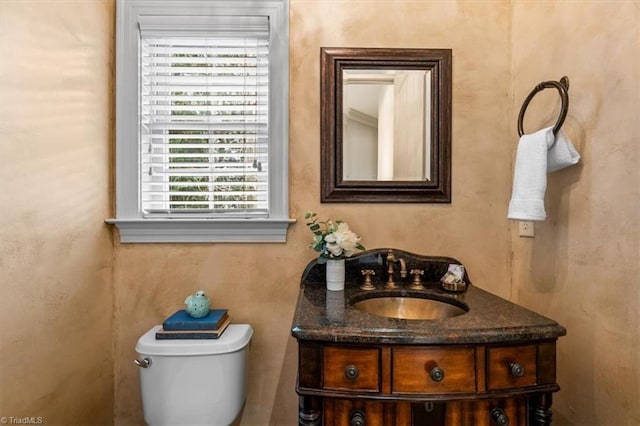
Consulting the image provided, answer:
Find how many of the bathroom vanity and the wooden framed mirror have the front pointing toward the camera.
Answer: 2

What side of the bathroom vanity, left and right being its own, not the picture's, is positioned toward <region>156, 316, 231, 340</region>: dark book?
right

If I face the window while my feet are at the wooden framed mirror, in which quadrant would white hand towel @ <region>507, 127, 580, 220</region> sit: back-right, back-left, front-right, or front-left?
back-left

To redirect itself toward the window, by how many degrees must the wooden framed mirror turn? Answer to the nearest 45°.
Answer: approximately 90° to its right

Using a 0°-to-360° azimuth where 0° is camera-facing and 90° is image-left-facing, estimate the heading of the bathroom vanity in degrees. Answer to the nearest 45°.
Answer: approximately 0°

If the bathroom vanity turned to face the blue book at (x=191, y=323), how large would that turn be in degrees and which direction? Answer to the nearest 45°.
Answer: approximately 90° to its right
